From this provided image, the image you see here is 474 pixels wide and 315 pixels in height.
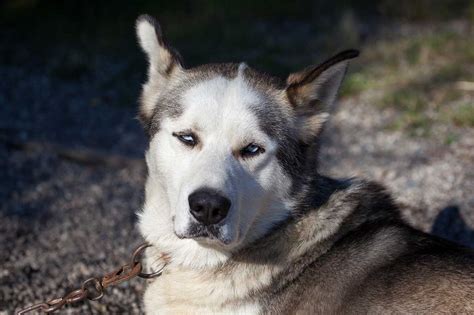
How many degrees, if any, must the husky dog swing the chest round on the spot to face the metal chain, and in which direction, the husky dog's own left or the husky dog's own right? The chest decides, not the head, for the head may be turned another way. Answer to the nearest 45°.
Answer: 0° — it already faces it

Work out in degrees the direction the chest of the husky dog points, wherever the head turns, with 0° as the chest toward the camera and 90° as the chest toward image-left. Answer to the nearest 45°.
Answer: approximately 45°
